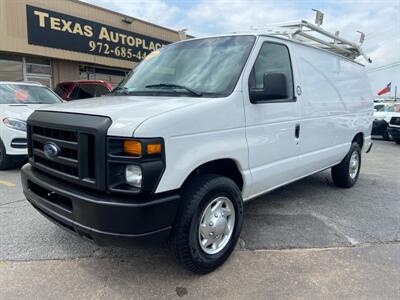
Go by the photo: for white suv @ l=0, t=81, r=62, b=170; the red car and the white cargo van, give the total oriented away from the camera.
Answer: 0

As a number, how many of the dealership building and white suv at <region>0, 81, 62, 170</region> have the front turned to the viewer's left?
0

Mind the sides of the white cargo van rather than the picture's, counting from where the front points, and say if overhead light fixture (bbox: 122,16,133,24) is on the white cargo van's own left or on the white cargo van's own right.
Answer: on the white cargo van's own right

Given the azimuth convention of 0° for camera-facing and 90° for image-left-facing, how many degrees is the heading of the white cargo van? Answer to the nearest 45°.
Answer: approximately 45°

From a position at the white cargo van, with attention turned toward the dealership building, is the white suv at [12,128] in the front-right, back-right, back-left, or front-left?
front-left

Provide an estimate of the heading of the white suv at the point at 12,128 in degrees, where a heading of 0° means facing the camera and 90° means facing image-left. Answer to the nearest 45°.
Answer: approximately 315°

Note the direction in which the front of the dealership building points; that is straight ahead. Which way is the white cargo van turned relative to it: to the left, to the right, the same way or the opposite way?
to the right

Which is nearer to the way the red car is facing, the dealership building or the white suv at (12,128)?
the white suv

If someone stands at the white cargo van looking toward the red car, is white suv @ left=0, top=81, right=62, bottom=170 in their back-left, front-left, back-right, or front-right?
front-left

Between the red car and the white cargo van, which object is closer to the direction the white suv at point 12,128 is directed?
the white cargo van

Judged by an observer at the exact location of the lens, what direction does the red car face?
facing the viewer and to the left of the viewer

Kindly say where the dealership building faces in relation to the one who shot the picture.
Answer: facing the viewer and to the right of the viewer

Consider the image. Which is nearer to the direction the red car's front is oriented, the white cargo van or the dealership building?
the white cargo van

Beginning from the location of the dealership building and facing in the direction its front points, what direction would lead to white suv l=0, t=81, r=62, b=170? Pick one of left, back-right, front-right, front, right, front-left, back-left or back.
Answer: front-right

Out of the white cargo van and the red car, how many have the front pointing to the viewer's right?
0
